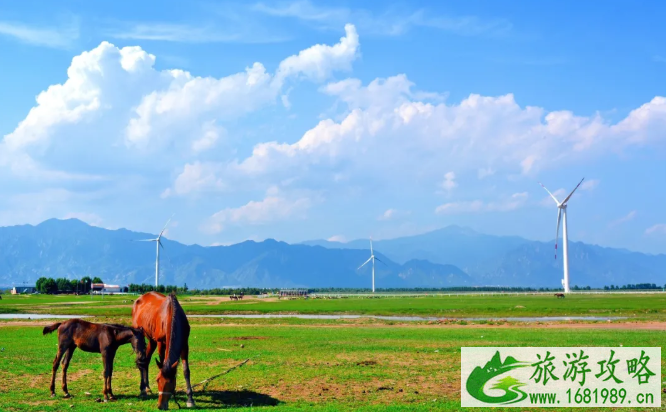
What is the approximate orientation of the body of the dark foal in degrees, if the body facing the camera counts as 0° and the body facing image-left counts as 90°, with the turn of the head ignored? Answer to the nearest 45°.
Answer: approximately 270°

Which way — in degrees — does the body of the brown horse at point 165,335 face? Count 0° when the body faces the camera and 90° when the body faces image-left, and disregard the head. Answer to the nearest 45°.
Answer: approximately 315°

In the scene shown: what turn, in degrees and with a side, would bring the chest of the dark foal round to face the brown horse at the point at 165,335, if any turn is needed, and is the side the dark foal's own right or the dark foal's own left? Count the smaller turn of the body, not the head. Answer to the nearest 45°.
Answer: approximately 45° to the dark foal's own right

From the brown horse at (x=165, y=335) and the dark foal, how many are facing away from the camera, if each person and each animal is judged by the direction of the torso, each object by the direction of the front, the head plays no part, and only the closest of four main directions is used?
0
